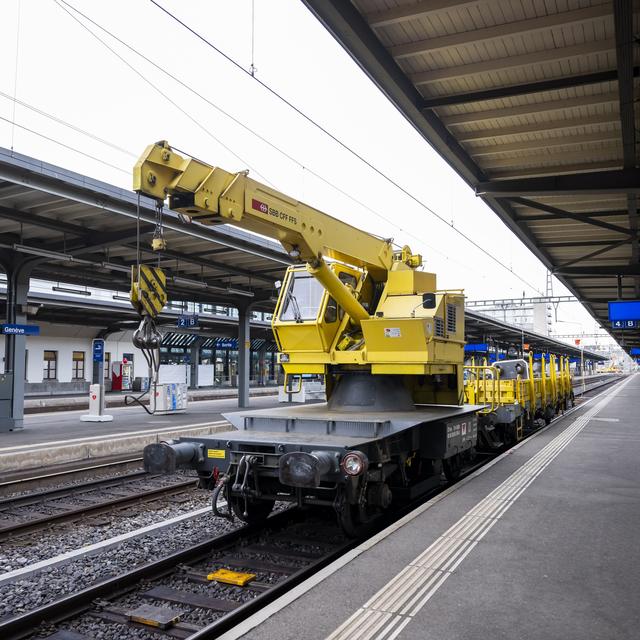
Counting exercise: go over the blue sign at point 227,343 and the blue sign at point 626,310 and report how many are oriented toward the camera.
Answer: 2

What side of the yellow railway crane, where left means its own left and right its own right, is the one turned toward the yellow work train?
back

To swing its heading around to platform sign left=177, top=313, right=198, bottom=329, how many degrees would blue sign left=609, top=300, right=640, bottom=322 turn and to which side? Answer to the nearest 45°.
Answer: approximately 90° to its right

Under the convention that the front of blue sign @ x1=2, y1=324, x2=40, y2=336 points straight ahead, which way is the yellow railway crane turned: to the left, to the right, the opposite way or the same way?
to the right

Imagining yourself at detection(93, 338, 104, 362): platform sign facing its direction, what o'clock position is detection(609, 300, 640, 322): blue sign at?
The blue sign is roughly at 10 o'clock from the platform sign.

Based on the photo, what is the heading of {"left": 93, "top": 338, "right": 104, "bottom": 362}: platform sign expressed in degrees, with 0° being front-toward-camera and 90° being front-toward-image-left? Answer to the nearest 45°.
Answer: approximately 0°
